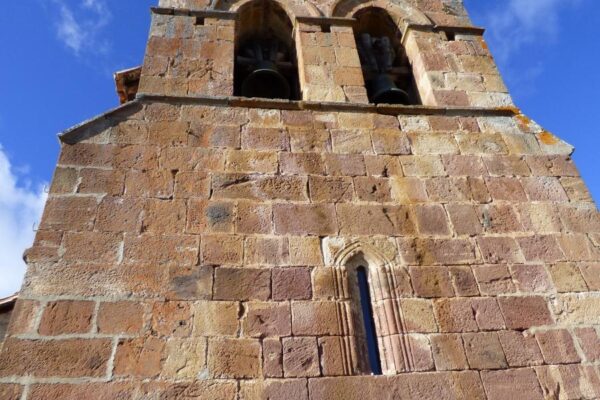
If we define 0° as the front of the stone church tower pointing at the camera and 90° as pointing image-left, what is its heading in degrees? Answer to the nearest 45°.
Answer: approximately 0°
